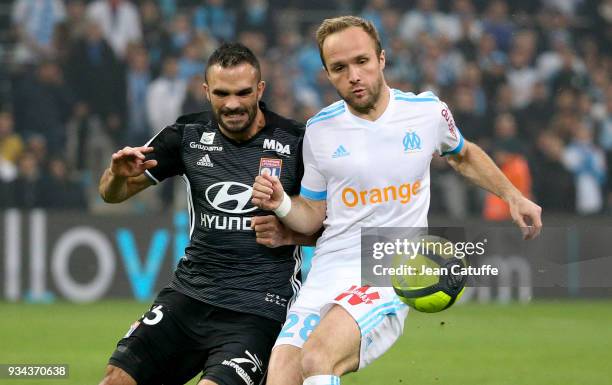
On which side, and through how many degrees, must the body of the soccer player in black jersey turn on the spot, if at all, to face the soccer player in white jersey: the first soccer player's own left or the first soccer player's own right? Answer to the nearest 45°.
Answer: approximately 90° to the first soccer player's own left

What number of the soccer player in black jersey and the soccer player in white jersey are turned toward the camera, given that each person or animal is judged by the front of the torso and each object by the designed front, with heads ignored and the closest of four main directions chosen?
2

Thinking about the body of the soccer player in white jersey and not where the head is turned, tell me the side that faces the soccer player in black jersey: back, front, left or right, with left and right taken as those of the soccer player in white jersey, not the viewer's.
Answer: right

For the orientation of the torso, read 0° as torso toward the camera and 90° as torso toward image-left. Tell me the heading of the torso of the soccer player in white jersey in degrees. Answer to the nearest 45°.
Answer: approximately 0°
